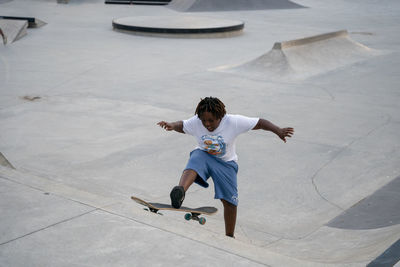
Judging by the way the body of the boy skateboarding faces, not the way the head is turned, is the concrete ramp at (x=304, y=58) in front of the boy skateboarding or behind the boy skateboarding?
behind

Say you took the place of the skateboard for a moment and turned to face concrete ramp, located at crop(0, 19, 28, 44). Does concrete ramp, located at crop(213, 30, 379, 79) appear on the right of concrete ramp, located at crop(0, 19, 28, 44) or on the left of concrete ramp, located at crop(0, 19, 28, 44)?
right

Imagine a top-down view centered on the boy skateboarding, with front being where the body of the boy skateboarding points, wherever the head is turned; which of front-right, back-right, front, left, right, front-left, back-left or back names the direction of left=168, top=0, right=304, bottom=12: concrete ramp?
back-right

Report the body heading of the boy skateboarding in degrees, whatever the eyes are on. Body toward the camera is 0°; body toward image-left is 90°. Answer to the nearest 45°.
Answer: approximately 45°

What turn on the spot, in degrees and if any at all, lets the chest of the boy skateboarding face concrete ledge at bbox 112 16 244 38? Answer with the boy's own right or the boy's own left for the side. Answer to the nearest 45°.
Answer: approximately 135° to the boy's own right

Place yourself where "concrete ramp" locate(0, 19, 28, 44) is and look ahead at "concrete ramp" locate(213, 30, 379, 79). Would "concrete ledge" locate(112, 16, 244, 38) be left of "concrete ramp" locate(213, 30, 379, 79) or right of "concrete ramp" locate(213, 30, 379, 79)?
left
